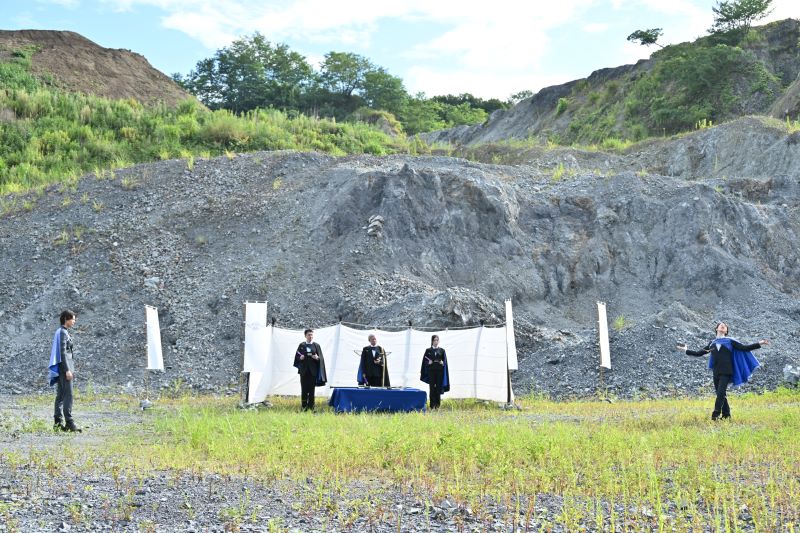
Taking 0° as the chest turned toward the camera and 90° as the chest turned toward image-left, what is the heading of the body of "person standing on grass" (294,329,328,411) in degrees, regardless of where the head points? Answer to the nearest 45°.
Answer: approximately 0°

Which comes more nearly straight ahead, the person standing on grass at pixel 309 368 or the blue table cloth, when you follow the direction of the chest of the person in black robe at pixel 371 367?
the blue table cloth

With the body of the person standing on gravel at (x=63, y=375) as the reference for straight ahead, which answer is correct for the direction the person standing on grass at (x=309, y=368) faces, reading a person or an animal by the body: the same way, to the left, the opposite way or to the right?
to the right

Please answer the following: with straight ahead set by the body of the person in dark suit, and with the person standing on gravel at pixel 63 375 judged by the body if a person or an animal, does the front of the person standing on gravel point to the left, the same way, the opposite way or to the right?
to the left

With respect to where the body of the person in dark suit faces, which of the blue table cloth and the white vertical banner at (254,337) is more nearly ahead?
the blue table cloth

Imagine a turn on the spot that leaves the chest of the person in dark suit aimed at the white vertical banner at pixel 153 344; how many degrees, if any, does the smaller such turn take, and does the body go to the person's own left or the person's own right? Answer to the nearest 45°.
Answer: approximately 90° to the person's own right

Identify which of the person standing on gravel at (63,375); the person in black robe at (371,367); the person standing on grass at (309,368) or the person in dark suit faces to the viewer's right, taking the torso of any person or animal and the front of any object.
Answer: the person standing on gravel at (63,375)

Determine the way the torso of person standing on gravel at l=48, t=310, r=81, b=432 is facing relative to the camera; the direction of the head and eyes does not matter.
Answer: to the viewer's right

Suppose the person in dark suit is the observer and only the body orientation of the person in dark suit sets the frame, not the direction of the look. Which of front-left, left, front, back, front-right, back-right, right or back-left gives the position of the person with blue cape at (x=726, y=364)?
front-left

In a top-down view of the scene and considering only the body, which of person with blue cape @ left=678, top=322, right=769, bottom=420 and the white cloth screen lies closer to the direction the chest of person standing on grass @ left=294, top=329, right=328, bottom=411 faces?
the person with blue cape

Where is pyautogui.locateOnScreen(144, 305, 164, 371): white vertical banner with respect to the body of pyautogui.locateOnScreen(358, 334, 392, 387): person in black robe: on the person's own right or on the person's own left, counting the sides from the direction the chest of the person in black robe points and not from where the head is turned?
on the person's own right
